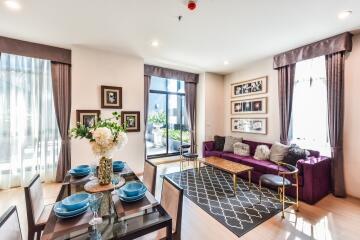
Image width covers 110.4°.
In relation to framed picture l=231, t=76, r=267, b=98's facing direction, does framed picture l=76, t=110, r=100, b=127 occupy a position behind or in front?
in front

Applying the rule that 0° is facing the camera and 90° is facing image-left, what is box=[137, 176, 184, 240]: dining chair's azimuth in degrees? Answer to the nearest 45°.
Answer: approximately 45°

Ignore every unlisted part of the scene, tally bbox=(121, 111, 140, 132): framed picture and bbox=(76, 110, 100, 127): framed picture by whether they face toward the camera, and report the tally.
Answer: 2

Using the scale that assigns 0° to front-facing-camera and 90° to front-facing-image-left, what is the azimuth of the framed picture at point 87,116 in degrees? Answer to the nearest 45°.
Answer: approximately 0°

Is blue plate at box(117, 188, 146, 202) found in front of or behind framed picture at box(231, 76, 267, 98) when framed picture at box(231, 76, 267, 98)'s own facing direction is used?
in front

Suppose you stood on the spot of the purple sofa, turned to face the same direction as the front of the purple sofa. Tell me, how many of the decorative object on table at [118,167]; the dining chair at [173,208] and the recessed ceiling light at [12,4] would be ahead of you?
3

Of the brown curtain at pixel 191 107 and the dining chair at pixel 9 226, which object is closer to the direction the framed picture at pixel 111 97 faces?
the dining chair

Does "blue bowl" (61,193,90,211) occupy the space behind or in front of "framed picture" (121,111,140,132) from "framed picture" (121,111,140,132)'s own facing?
in front

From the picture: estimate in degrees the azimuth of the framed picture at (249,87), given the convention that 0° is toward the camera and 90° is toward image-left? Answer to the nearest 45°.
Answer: approximately 45°
